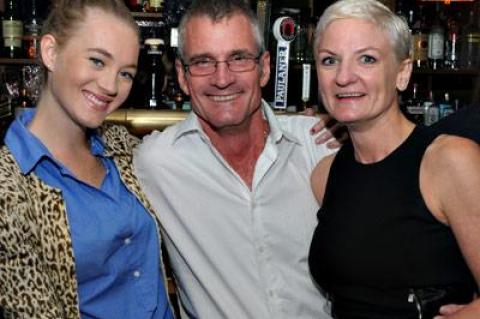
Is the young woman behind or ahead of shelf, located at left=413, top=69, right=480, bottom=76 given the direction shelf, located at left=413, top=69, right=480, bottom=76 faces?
ahead

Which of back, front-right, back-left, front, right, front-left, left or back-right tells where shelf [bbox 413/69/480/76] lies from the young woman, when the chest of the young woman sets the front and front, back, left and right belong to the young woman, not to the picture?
left

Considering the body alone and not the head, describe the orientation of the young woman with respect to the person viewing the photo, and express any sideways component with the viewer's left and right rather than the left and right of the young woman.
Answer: facing the viewer and to the right of the viewer

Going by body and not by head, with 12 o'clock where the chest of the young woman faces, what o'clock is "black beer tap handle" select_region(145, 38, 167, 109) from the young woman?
The black beer tap handle is roughly at 8 o'clock from the young woman.

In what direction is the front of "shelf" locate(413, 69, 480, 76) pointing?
toward the camera

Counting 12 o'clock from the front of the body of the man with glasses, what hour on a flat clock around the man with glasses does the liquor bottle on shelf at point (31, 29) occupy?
The liquor bottle on shelf is roughly at 5 o'clock from the man with glasses.

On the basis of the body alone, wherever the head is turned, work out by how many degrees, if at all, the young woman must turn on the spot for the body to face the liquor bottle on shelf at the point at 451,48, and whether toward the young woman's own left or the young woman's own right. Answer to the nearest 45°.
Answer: approximately 90° to the young woman's own left

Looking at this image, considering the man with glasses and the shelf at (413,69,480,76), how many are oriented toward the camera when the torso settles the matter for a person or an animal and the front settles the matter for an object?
2

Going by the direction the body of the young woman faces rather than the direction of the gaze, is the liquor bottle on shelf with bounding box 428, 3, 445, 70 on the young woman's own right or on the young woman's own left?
on the young woman's own left

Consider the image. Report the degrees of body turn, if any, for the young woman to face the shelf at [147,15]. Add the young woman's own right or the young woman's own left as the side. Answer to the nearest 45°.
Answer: approximately 135° to the young woman's own left

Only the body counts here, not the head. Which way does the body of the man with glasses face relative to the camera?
toward the camera
